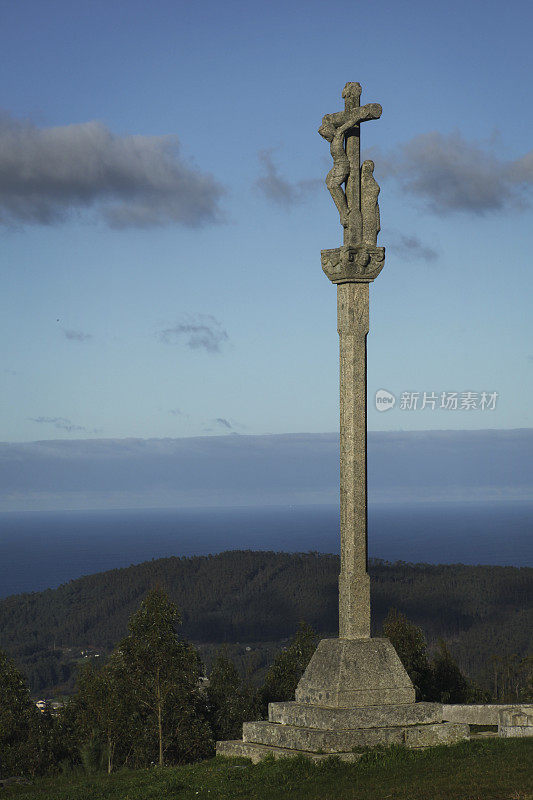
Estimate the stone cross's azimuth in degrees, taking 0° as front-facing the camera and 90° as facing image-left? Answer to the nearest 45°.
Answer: approximately 45°

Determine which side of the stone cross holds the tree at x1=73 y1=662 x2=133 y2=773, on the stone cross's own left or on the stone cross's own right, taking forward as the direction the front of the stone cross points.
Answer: on the stone cross's own right

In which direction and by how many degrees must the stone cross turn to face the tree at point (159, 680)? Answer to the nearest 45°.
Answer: approximately 135° to its right

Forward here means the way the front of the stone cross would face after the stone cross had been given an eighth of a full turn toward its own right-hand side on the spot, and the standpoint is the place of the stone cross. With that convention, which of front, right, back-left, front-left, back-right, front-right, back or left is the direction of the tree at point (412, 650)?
right

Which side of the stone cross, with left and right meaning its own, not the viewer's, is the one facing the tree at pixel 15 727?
right
